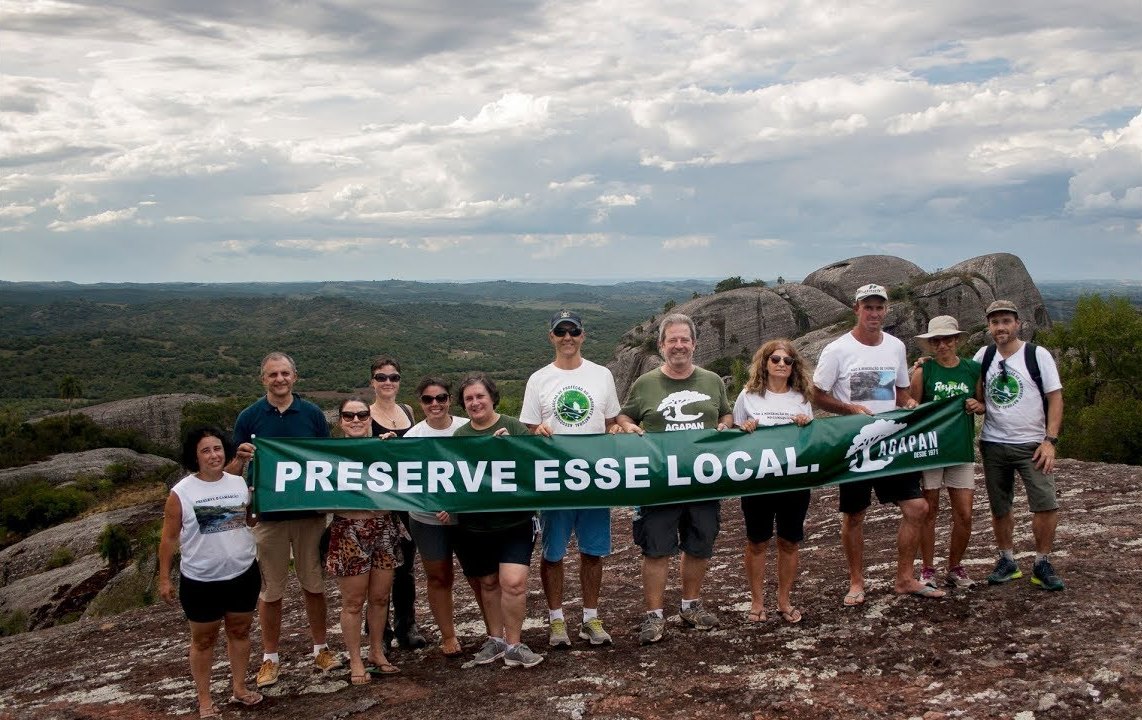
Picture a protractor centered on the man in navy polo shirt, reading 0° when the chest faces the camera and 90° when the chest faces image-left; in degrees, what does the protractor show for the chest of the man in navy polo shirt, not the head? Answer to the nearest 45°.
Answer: approximately 0°

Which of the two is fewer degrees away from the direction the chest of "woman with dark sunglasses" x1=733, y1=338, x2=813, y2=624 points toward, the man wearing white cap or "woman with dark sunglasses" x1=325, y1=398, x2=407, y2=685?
the woman with dark sunglasses

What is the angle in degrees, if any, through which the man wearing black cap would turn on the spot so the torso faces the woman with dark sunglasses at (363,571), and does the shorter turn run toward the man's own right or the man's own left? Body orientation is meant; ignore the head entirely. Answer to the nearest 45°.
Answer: approximately 90° to the man's own right

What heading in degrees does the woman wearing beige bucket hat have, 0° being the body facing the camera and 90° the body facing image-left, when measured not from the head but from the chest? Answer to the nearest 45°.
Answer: approximately 0°

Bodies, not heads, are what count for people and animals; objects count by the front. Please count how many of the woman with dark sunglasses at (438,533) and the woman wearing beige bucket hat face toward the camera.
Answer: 2

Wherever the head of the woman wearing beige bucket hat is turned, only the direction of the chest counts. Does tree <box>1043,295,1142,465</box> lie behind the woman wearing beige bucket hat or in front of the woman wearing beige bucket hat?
behind

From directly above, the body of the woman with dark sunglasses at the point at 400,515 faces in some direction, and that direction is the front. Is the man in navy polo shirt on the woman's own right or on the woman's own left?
on the woman's own right

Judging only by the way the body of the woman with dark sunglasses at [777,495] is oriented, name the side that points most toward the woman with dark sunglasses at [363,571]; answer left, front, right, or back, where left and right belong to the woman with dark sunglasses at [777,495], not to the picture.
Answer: right
